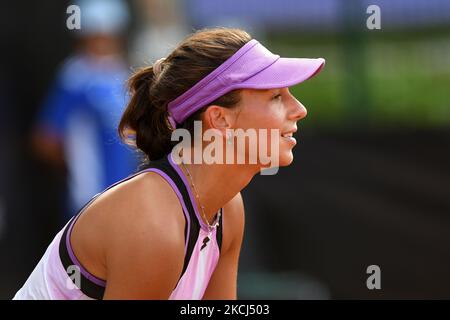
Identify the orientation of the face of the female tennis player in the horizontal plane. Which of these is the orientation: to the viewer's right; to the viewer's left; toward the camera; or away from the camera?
to the viewer's right

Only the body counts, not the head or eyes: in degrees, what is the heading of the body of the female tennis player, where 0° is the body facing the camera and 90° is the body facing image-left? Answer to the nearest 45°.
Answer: approximately 270°

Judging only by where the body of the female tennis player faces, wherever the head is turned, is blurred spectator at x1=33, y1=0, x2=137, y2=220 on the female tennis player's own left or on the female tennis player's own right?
on the female tennis player's own left
